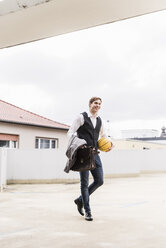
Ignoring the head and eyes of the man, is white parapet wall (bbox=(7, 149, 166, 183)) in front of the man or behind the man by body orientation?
behind

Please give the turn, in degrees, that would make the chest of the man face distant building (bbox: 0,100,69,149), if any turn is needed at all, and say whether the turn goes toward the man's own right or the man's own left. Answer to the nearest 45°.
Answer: approximately 135° to the man's own left

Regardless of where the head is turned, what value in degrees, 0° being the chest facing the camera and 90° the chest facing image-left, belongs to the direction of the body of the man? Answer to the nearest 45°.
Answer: approximately 315°
